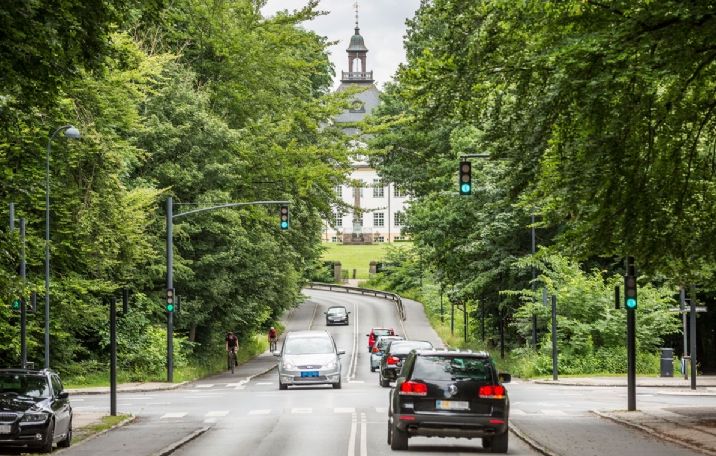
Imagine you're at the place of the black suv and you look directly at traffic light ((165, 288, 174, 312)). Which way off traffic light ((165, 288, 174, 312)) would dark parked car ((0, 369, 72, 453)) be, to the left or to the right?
left

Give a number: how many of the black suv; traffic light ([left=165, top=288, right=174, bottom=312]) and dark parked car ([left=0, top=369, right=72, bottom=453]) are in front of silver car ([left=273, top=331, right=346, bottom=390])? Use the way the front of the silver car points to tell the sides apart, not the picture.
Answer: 2

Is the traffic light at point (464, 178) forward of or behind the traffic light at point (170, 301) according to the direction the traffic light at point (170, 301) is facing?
forward

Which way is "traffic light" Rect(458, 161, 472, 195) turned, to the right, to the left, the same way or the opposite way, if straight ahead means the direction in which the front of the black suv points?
the opposite way

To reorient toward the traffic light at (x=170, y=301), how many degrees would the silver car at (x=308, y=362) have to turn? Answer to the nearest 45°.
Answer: approximately 135° to its right

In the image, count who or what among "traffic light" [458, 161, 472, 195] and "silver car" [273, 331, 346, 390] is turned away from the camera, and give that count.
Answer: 0

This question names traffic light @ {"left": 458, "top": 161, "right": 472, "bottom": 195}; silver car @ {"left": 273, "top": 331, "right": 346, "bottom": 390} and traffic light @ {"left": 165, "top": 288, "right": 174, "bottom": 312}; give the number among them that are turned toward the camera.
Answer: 3

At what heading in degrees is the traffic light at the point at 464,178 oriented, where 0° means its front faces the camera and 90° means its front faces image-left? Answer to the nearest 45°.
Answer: approximately 0°

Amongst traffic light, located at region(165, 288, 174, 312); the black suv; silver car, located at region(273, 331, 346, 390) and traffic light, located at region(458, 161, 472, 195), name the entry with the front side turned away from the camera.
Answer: the black suv

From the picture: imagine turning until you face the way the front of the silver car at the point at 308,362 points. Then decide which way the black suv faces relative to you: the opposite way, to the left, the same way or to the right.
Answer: the opposite way

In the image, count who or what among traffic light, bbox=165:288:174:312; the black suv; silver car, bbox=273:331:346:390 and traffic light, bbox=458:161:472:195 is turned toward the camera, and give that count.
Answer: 3

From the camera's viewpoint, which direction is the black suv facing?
away from the camera

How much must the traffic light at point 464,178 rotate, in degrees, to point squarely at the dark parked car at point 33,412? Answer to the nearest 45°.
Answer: approximately 45° to its right

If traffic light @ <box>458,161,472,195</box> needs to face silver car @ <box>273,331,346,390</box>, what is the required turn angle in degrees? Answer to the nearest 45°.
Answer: approximately 135° to its right

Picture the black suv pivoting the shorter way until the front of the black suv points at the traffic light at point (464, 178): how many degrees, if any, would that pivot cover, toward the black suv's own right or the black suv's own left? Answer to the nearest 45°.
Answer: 0° — it already faces it

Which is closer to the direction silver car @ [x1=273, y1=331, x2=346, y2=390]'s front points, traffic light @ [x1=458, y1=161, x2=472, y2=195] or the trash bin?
the traffic light

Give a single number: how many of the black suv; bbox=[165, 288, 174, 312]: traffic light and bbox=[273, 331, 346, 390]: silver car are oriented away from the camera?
1
